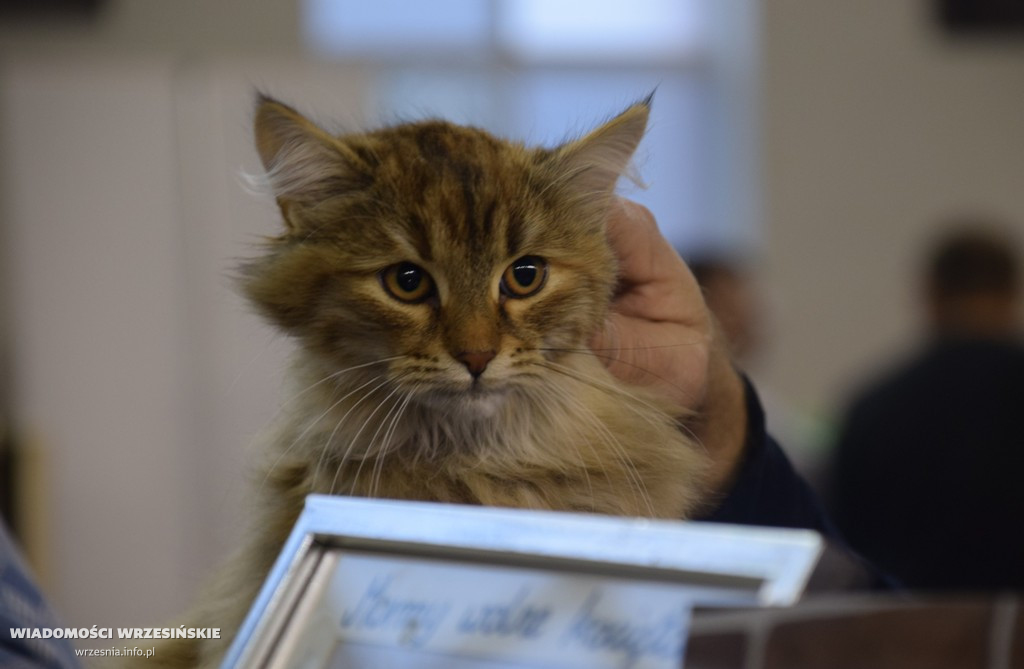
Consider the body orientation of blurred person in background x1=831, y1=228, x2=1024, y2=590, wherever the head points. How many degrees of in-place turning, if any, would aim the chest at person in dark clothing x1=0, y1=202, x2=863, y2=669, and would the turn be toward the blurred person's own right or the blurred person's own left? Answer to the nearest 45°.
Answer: approximately 180°

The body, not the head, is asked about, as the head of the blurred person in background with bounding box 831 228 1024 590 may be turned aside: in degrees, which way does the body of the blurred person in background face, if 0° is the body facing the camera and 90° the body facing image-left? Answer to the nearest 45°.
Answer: approximately 180°

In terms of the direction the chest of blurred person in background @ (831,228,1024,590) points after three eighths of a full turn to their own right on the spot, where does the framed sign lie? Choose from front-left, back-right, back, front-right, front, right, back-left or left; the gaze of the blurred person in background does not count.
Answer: front-right

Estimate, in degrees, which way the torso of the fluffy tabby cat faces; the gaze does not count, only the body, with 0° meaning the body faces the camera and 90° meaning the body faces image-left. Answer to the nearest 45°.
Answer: approximately 0°

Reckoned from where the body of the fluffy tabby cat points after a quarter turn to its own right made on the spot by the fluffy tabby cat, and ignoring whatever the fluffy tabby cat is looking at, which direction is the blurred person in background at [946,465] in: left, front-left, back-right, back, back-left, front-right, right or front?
back-right
